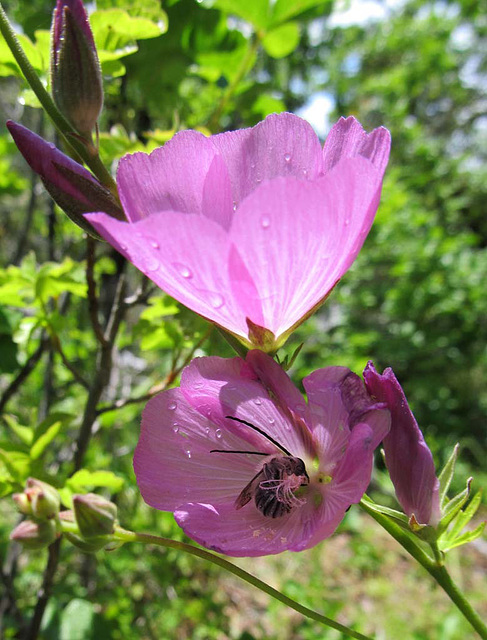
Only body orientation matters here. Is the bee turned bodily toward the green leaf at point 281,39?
no
